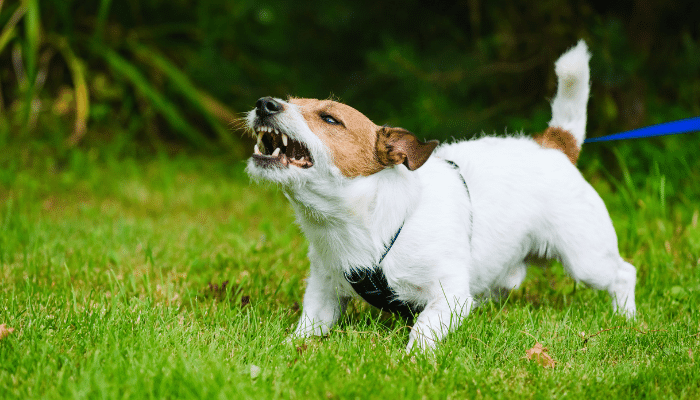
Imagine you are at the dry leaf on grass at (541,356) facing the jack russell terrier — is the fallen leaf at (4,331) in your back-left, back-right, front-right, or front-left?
front-left

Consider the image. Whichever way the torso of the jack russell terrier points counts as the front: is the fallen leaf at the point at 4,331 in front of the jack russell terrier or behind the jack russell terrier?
in front

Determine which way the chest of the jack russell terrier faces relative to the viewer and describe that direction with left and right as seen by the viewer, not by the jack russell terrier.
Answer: facing the viewer and to the left of the viewer

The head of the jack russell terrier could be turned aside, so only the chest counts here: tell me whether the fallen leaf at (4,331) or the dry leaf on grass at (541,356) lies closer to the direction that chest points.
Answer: the fallen leaf
